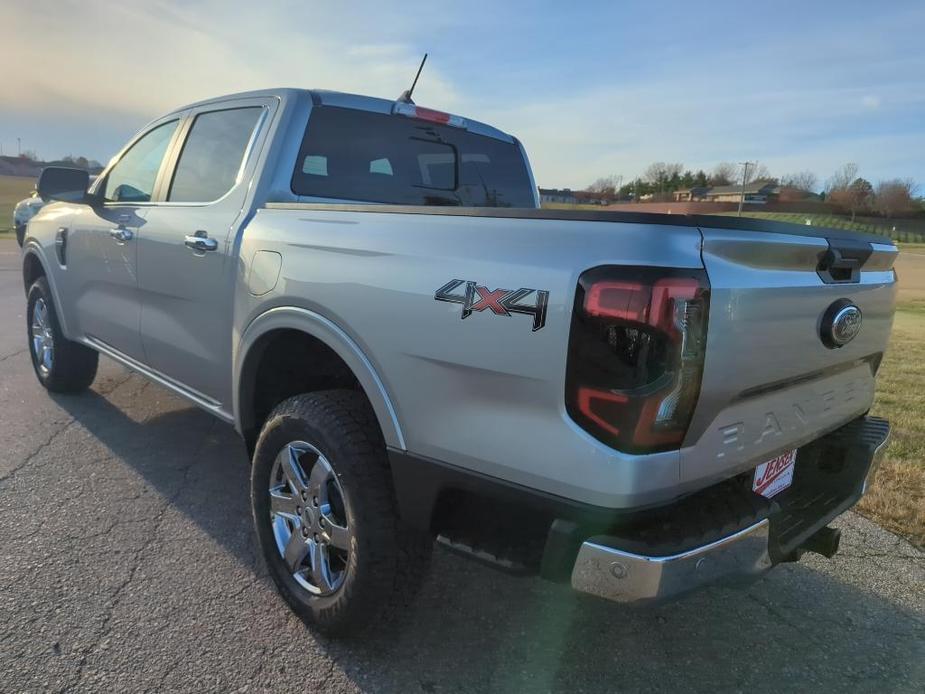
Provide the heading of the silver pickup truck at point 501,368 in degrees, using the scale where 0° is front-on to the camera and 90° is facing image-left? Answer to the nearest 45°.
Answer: approximately 135°

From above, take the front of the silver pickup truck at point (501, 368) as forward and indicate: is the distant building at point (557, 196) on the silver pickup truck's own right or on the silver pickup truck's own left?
on the silver pickup truck's own right
